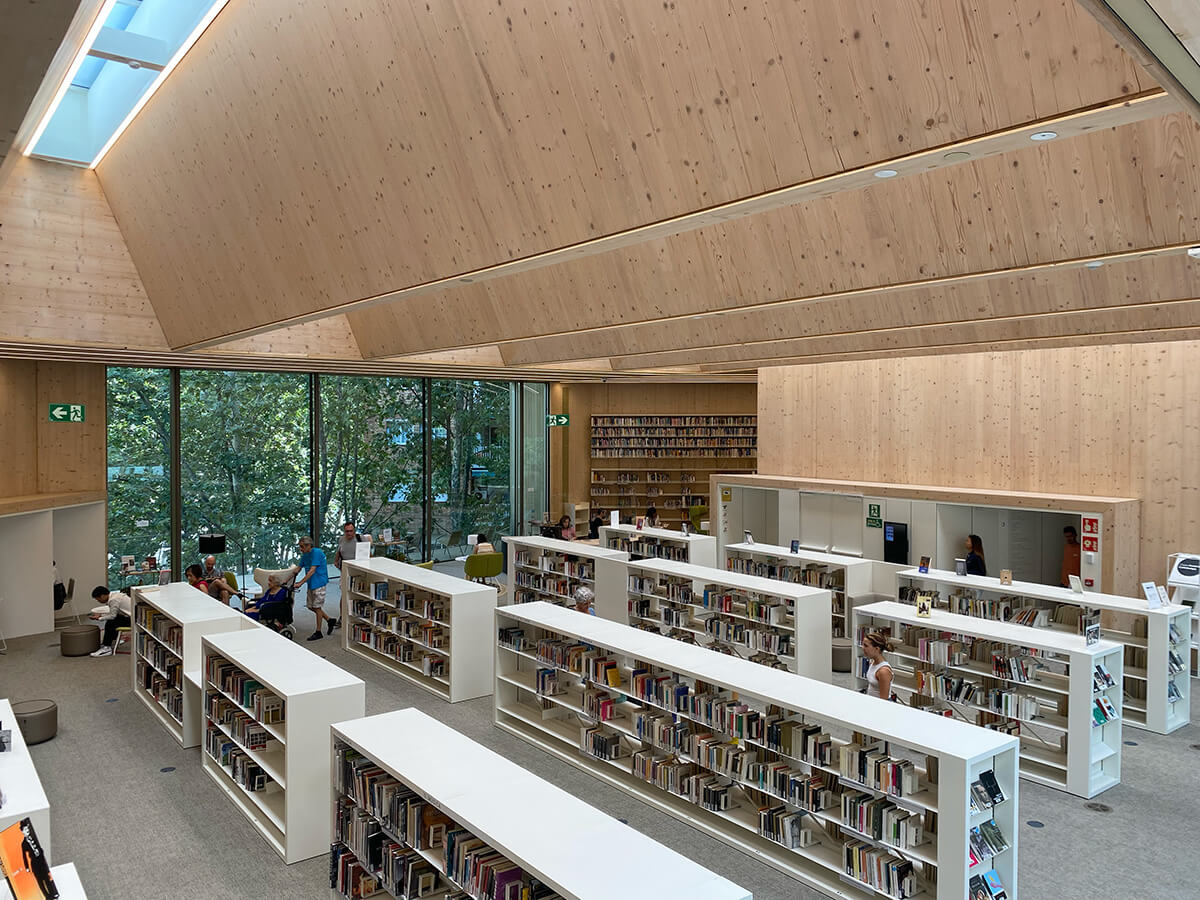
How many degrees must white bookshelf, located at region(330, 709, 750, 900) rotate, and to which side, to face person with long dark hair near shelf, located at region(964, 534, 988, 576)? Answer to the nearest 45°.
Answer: approximately 180°

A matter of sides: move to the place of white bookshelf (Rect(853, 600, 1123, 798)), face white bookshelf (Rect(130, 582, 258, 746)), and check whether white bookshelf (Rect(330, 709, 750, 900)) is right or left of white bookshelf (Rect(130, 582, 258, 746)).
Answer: left

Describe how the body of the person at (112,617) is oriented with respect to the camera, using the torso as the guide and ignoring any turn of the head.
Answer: to the viewer's left

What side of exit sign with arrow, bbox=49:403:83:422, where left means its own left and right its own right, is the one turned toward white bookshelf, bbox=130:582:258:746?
front

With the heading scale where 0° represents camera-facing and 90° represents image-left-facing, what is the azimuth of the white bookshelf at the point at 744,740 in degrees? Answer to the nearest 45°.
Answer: approximately 45°

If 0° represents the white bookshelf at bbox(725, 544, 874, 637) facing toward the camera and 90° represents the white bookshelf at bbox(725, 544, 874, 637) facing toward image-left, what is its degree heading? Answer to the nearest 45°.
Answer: approximately 45°

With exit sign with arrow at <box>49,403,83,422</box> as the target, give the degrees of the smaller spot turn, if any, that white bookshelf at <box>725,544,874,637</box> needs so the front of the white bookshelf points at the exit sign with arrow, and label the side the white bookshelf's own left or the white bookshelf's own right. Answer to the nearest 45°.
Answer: approximately 45° to the white bookshelf's own right

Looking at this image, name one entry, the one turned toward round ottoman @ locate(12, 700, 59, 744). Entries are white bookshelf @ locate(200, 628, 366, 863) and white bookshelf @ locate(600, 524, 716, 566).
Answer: white bookshelf @ locate(600, 524, 716, 566)

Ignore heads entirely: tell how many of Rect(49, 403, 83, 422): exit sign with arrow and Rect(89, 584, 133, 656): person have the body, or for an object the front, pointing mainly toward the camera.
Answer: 1

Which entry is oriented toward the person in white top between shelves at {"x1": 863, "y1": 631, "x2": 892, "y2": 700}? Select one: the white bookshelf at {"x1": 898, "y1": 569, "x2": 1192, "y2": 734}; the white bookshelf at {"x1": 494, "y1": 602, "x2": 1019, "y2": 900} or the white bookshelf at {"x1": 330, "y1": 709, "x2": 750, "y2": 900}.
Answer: the white bookshelf at {"x1": 898, "y1": 569, "x2": 1192, "y2": 734}

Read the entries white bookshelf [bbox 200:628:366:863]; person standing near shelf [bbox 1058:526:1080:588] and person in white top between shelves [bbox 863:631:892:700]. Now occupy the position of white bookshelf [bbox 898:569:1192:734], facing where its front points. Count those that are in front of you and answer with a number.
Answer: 2

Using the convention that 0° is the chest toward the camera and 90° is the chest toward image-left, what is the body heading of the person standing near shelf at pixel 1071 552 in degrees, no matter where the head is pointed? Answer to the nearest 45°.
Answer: approximately 45°
